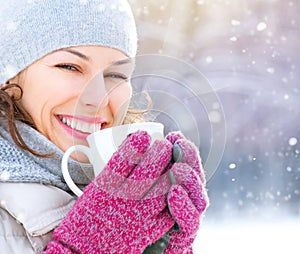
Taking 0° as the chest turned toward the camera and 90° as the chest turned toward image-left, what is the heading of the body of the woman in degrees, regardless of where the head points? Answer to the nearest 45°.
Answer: approximately 315°

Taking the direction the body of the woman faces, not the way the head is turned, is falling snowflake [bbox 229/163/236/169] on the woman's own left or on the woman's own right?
on the woman's own left
